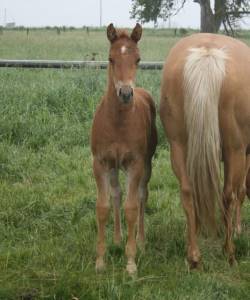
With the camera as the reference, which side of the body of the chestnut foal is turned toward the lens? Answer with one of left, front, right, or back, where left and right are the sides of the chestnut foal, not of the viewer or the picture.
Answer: front

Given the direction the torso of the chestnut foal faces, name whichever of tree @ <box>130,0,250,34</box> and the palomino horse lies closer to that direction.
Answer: the palomino horse

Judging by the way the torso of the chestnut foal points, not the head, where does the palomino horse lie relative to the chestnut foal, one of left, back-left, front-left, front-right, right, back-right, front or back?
left

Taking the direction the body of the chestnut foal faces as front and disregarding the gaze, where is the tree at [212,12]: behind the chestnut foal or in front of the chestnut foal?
behind
